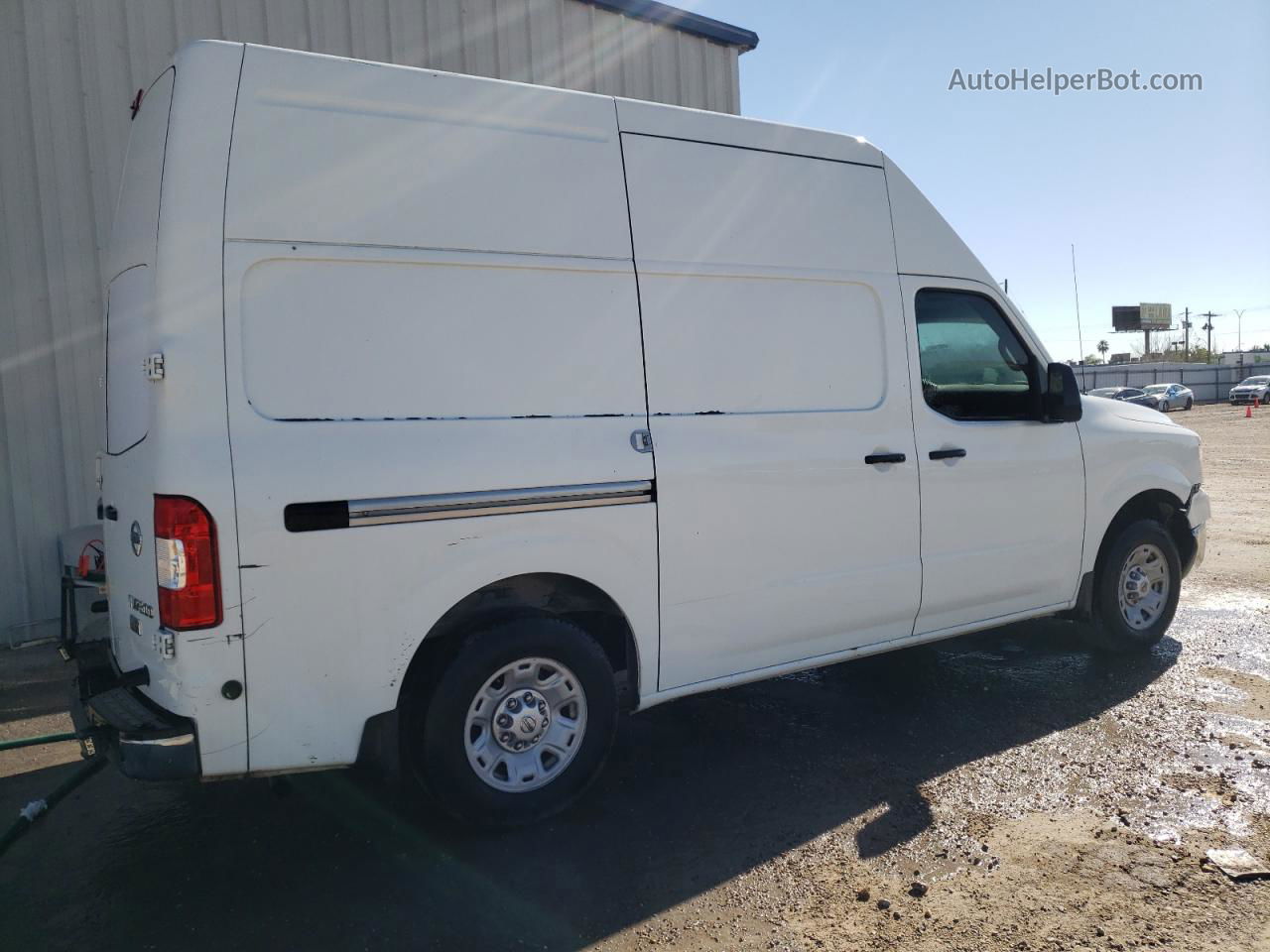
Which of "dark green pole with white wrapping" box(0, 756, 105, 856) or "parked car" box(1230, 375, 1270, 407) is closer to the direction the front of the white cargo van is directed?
the parked car

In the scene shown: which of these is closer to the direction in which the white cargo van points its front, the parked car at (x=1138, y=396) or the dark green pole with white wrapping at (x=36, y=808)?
the parked car

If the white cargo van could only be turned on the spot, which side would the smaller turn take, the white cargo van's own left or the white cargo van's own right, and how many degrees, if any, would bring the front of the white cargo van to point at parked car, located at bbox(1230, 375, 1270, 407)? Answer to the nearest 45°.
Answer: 0° — it already faces it

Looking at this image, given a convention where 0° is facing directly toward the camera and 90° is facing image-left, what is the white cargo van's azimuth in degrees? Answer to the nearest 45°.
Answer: approximately 225°

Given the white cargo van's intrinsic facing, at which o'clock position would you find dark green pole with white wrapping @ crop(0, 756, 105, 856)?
The dark green pole with white wrapping is roughly at 7 o'clock from the white cargo van.

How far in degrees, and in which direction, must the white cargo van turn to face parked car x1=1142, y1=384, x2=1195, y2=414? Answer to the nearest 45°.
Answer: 0° — it already faces it
